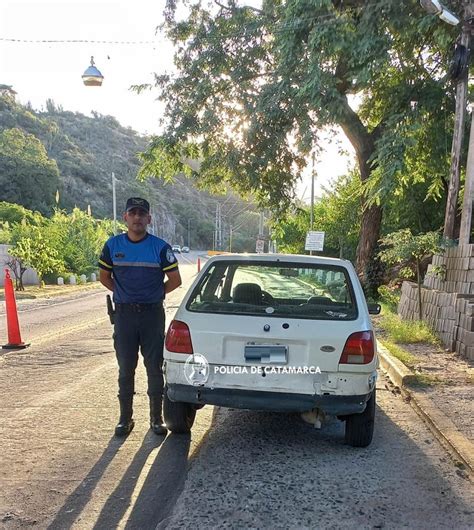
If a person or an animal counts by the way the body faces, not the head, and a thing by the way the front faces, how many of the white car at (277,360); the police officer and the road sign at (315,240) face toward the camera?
2

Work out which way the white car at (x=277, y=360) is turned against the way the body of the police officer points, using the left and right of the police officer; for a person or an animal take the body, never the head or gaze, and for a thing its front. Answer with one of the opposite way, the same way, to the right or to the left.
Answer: the opposite way

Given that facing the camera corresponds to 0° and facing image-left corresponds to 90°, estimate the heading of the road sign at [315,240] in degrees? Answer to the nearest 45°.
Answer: approximately 0°

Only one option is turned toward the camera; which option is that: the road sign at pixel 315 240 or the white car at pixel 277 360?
the road sign

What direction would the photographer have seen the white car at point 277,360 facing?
facing away from the viewer

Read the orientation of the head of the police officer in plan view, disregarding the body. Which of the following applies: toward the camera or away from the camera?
toward the camera

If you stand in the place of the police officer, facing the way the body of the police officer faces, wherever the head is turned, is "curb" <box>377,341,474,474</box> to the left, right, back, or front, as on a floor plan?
left

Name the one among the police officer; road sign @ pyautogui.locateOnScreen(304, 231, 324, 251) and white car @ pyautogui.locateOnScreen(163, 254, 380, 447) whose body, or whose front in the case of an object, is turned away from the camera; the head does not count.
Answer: the white car

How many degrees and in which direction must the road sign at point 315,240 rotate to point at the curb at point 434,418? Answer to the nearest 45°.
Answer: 0° — it already faces it

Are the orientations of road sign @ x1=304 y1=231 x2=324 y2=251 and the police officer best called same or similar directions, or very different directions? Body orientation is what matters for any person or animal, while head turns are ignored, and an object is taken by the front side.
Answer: same or similar directions

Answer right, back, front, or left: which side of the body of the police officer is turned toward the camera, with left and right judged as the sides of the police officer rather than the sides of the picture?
front
